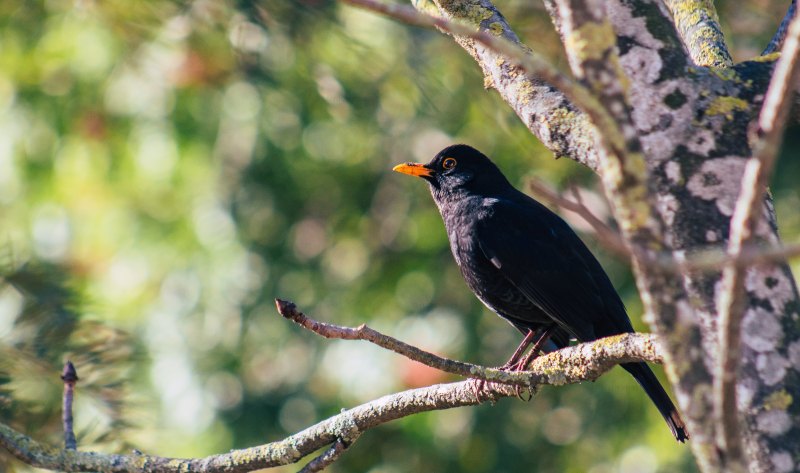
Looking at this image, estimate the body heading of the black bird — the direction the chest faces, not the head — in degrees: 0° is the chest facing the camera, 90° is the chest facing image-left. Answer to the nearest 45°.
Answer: approximately 90°
